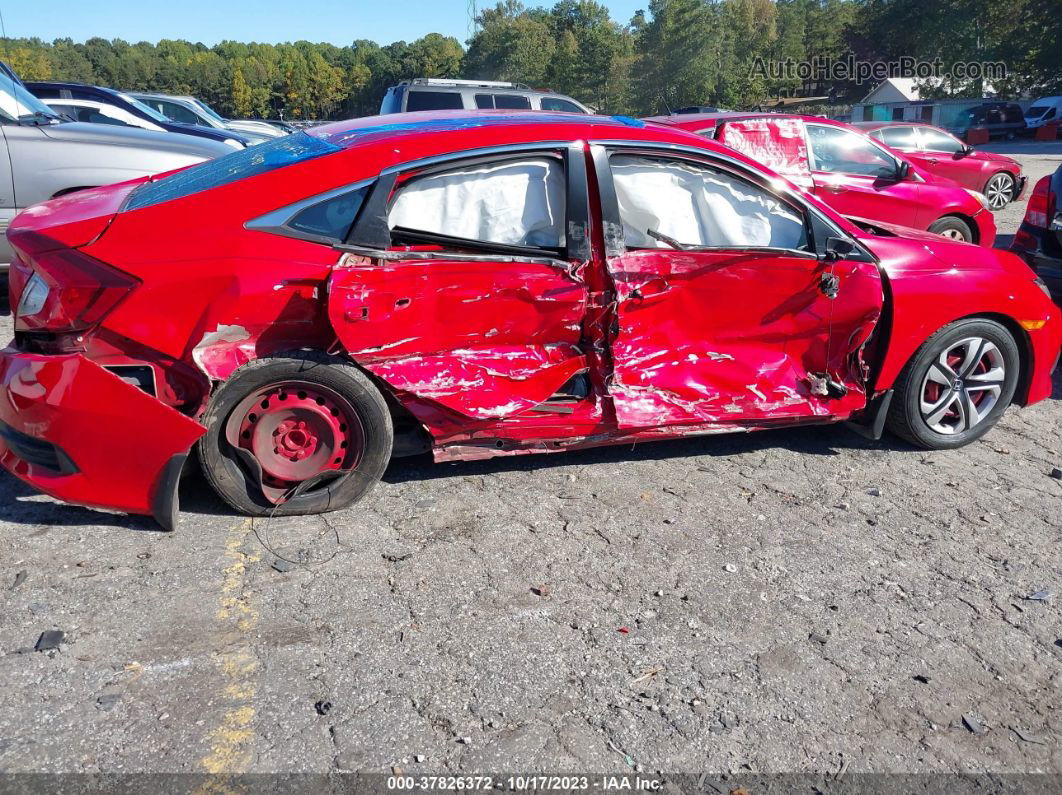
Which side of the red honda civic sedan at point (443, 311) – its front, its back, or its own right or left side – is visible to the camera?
right

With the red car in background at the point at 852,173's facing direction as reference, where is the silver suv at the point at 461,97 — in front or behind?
behind

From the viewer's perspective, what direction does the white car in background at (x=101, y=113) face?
to the viewer's right

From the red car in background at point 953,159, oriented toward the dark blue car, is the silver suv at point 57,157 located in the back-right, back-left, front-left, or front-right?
front-left

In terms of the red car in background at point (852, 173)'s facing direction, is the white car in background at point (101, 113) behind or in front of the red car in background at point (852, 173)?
behind

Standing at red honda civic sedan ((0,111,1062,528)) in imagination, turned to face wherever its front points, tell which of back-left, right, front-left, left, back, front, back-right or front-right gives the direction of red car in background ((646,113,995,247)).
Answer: front-left

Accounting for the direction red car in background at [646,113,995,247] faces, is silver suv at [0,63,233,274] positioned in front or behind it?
behind

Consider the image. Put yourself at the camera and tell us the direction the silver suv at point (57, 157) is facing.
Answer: facing to the right of the viewer

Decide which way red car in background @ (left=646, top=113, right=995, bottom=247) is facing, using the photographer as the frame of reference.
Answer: facing to the right of the viewer

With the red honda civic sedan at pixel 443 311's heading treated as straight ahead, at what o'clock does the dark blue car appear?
The dark blue car is roughly at 8 o'clock from the red honda civic sedan.

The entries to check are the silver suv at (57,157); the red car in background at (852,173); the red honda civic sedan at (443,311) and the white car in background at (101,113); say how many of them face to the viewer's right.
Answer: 4

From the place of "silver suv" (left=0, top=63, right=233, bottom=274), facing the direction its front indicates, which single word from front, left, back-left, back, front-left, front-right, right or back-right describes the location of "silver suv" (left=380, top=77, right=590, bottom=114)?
front-left

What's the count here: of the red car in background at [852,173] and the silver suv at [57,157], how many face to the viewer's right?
2

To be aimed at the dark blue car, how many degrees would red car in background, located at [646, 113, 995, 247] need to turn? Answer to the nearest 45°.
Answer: approximately 180°
